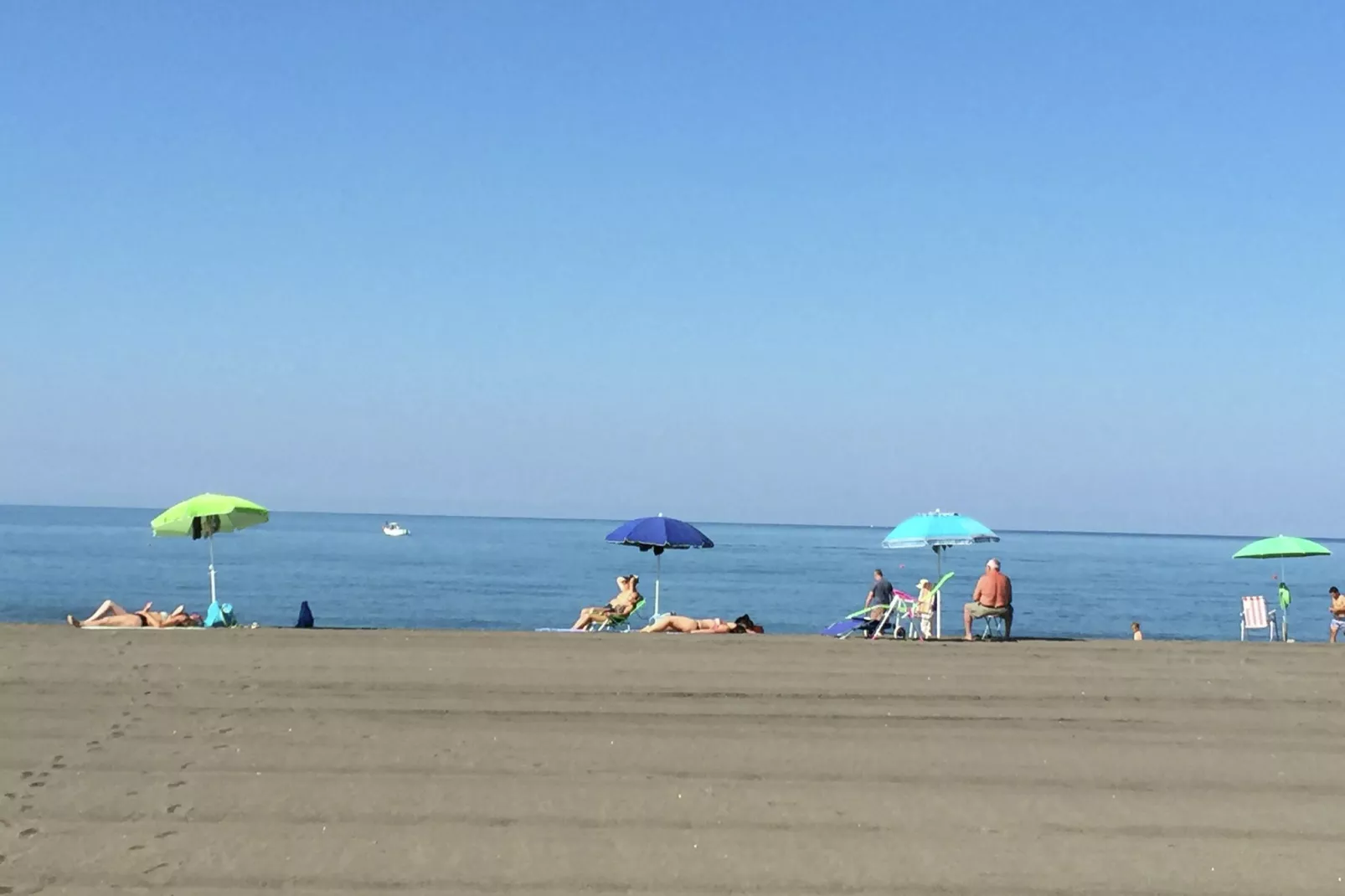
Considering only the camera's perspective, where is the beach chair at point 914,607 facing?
facing to the left of the viewer

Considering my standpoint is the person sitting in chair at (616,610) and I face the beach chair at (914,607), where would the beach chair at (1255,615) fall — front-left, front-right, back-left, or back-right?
front-left

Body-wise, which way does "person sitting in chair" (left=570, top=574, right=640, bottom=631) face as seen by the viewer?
to the viewer's left

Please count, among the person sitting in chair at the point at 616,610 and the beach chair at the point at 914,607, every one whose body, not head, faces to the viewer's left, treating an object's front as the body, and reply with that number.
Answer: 2

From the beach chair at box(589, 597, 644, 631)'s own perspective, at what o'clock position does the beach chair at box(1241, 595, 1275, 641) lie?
the beach chair at box(1241, 595, 1275, 641) is roughly at 5 o'clock from the beach chair at box(589, 597, 644, 631).

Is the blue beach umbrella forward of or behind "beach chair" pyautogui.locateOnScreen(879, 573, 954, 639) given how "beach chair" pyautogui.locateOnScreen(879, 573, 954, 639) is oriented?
forward

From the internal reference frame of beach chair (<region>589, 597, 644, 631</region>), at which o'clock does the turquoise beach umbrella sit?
The turquoise beach umbrella is roughly at 6 o'clock from the beach chair.

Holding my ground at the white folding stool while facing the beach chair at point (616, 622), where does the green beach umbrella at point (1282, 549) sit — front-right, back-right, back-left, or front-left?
back-right

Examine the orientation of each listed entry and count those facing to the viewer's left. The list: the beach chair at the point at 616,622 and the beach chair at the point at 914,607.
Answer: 2

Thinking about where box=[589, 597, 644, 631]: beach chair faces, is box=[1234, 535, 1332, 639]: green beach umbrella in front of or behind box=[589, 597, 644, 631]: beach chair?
behind

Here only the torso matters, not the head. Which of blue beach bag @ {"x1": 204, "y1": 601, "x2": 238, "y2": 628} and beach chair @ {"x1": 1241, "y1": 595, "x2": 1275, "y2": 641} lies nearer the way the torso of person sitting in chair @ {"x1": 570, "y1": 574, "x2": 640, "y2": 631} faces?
the blue beach bag

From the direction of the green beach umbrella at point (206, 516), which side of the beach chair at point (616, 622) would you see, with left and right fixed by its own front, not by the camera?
front

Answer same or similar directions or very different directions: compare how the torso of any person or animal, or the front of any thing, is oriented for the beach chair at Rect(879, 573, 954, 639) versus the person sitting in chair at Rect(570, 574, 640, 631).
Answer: same or similar directions

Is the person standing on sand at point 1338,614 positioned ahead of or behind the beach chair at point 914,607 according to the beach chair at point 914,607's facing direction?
behind

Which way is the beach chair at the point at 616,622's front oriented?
to the viewer's left
